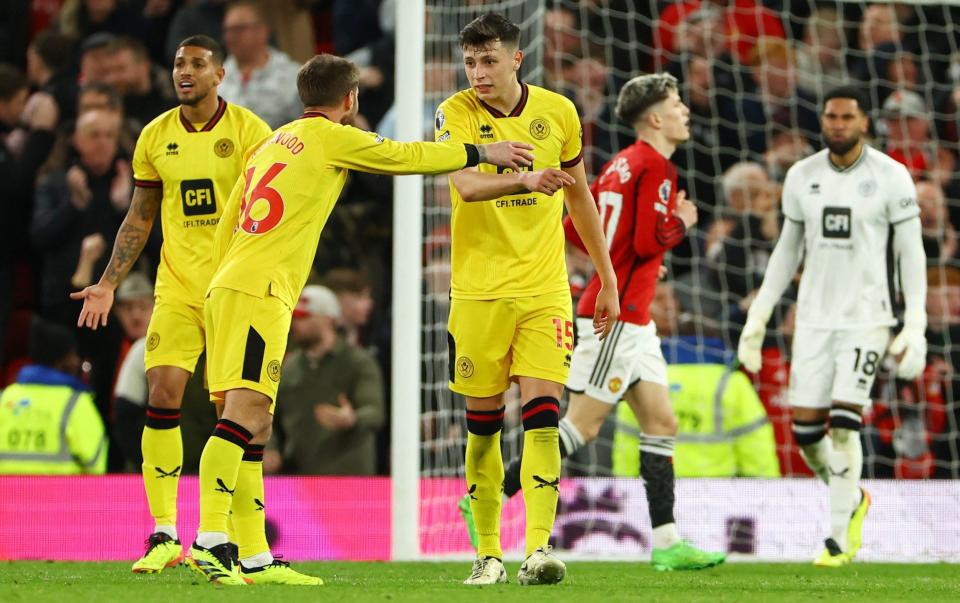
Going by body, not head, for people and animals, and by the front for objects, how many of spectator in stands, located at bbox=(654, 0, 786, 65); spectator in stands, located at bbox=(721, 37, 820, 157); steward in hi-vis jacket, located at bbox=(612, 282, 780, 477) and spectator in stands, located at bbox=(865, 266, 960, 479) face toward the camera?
3

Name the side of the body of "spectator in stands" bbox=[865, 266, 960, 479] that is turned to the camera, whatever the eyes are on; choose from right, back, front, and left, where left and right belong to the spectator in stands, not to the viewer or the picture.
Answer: front

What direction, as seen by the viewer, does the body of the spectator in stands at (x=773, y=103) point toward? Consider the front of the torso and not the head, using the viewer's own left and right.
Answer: facing the viewer

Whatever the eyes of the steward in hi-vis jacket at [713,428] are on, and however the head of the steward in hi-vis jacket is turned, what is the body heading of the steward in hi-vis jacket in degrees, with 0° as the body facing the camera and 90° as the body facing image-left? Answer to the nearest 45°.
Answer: approximately 180°

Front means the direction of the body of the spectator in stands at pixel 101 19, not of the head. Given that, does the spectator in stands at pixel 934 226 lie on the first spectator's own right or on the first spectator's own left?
on the first spectator's own left

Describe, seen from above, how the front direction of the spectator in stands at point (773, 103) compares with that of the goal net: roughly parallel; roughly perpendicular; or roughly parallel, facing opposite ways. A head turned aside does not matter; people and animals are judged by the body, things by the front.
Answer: roughly parallel

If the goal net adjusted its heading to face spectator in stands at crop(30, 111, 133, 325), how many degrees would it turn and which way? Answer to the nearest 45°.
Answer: approximately 90° to its right

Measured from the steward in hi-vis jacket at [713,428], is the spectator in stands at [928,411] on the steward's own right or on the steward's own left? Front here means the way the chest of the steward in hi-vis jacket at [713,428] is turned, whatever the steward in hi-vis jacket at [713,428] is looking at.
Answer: on the steward's own right

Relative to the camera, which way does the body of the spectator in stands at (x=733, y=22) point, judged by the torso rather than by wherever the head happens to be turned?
toward the camera

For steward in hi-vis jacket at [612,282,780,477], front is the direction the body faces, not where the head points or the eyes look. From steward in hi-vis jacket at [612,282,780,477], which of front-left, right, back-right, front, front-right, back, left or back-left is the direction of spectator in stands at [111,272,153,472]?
left

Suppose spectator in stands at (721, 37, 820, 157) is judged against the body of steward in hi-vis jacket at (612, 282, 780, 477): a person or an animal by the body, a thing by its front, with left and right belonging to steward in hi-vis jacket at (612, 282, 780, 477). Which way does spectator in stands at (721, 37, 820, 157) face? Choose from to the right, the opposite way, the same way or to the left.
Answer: the opposite way

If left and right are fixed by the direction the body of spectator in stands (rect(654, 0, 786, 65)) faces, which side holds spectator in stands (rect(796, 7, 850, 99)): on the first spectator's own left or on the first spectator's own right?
on the first spectator's own left
